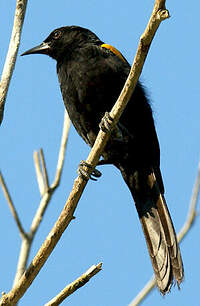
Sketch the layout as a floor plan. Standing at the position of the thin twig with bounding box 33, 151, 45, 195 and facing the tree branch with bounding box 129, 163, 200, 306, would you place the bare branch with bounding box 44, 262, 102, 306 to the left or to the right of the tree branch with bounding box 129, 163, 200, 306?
right

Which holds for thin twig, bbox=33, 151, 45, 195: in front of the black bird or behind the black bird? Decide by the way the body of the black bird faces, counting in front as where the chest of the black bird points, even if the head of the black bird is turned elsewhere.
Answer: in front

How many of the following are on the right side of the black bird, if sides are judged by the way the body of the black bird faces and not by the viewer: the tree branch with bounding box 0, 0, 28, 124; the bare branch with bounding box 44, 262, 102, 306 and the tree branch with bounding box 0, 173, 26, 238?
0

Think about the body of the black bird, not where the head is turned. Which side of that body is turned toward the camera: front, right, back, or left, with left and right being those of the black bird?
left
